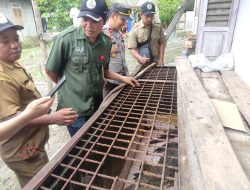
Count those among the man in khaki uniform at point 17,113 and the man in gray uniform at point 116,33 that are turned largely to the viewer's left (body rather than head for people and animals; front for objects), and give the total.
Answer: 0

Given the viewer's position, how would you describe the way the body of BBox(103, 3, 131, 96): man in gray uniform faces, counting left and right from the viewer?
facing the viewer and to the right of the viewer

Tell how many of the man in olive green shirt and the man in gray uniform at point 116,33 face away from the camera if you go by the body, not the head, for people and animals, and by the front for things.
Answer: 0

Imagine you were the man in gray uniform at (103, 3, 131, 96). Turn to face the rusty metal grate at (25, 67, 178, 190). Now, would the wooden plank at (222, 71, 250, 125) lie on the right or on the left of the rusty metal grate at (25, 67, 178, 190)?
left

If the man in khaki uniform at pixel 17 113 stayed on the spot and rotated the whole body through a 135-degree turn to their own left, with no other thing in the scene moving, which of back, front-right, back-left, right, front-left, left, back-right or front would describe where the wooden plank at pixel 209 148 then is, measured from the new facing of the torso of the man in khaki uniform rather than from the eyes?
back-right

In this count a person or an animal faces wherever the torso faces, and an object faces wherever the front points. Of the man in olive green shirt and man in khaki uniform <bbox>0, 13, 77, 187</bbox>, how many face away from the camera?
0

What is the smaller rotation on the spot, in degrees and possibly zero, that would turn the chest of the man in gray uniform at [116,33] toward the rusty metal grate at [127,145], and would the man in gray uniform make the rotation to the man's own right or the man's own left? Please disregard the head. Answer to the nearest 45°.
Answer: approximately 45° to the man's own right

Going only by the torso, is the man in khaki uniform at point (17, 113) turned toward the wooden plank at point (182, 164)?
yes
